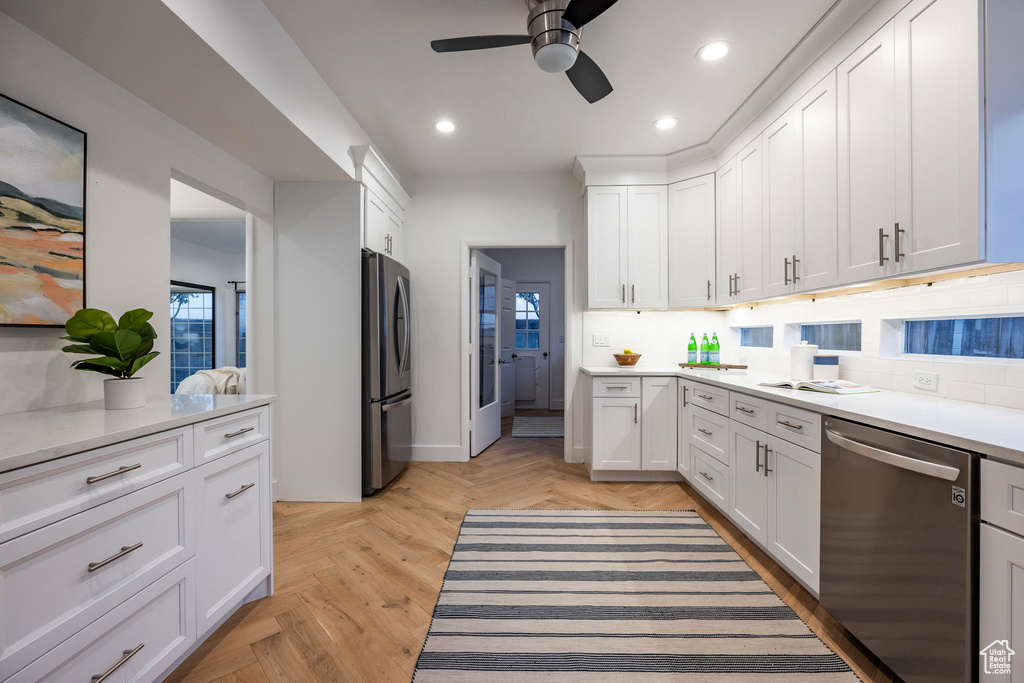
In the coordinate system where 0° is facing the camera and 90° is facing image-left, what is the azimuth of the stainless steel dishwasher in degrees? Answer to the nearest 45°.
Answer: approximately 45°

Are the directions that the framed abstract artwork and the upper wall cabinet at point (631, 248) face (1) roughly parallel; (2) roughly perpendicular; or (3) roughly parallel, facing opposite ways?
roughly perpendicular

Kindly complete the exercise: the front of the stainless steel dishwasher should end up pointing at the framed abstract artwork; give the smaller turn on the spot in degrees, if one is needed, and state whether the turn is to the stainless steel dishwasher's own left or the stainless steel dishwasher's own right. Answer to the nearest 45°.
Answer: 0° — it already faces it

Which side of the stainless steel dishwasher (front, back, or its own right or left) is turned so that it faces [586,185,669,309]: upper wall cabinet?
right

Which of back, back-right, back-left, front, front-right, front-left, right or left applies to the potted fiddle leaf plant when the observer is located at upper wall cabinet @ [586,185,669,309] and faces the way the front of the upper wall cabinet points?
front-right

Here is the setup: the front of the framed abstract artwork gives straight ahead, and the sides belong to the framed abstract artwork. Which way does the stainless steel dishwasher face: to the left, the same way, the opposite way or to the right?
the opposite way

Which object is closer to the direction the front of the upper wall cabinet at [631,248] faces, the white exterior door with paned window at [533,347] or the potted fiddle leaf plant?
the potted fiddle leaf plant

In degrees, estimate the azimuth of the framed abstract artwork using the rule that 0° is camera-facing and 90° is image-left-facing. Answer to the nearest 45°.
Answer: approximately 315°

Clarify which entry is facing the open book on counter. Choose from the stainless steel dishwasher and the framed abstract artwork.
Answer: the framed abstract artwork

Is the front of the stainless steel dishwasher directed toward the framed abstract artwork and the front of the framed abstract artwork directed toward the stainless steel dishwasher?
yes
